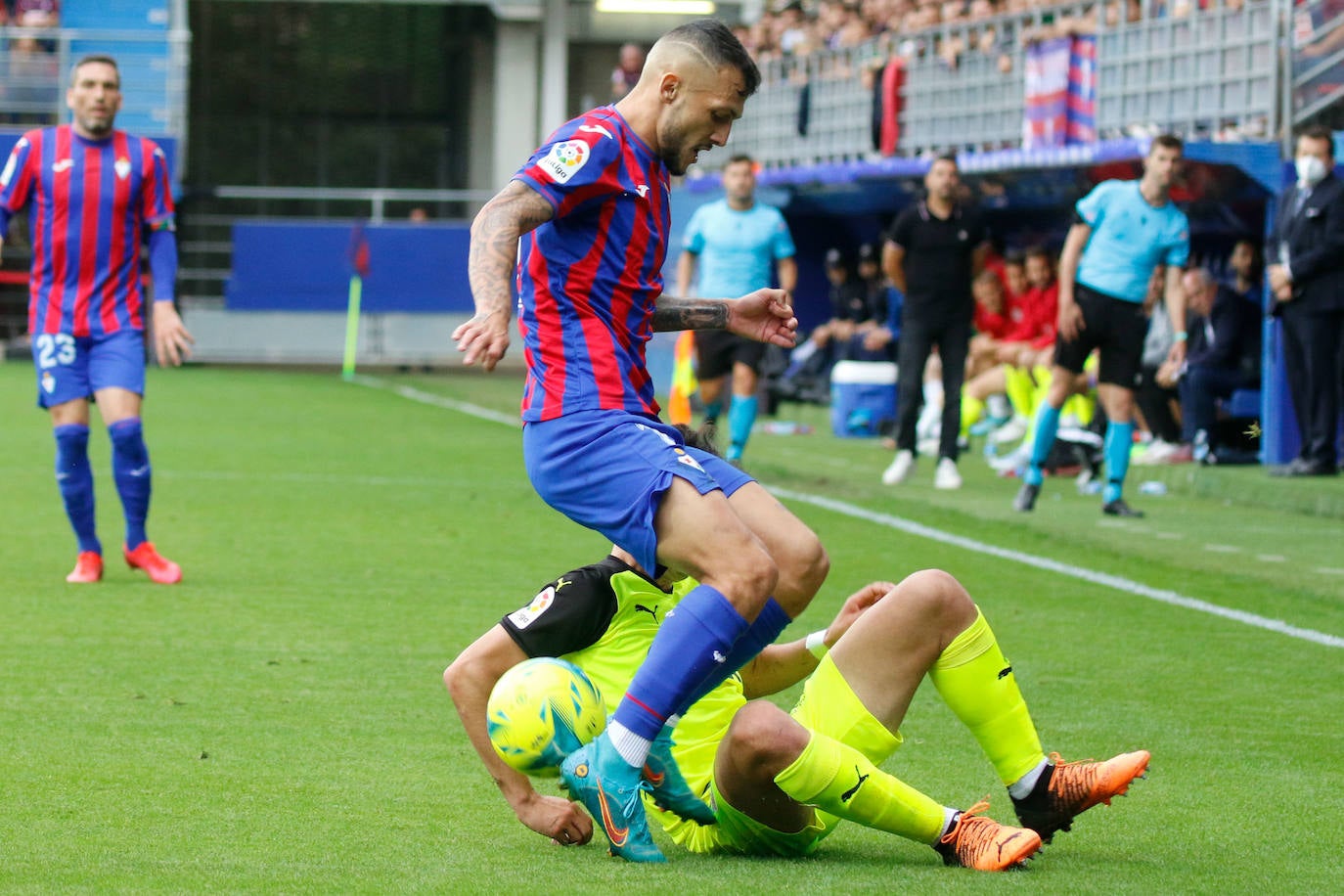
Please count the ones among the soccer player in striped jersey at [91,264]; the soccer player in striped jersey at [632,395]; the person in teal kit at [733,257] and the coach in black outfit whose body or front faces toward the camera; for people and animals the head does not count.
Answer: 3

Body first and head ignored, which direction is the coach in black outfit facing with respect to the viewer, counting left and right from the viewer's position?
facing the viewer

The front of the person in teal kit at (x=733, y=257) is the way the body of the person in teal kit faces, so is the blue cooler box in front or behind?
behind

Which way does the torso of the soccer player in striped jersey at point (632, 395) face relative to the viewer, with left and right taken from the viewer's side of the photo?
facing to the right of the viewer

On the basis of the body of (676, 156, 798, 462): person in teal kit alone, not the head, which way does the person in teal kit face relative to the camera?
toward the camera

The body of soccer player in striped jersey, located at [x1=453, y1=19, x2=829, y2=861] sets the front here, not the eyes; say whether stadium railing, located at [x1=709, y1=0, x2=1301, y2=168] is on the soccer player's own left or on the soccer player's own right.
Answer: on the soccer player's own left

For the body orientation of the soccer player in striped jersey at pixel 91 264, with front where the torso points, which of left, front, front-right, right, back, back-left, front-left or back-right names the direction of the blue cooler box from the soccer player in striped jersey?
back-left

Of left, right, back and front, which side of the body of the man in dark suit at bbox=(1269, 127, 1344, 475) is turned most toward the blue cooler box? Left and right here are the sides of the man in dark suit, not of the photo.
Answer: right

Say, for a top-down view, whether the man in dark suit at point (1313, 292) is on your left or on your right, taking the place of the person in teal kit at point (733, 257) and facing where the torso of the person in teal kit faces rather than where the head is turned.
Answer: on your left

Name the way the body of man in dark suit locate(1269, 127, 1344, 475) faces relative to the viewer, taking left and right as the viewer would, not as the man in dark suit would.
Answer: facing the viewer and to the left of the viewer

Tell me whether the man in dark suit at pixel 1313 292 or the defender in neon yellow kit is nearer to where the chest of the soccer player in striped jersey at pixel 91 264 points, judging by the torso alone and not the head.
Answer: the defender in neon yellow kit

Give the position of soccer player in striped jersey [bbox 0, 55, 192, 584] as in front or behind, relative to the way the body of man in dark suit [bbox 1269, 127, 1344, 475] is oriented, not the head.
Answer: in front

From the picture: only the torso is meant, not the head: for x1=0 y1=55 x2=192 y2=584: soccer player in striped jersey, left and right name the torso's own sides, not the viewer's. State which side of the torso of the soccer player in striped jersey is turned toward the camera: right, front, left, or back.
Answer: front

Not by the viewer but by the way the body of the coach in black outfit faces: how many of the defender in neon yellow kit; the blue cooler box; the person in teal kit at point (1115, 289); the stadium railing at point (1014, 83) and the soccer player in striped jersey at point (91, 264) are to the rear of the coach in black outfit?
2
